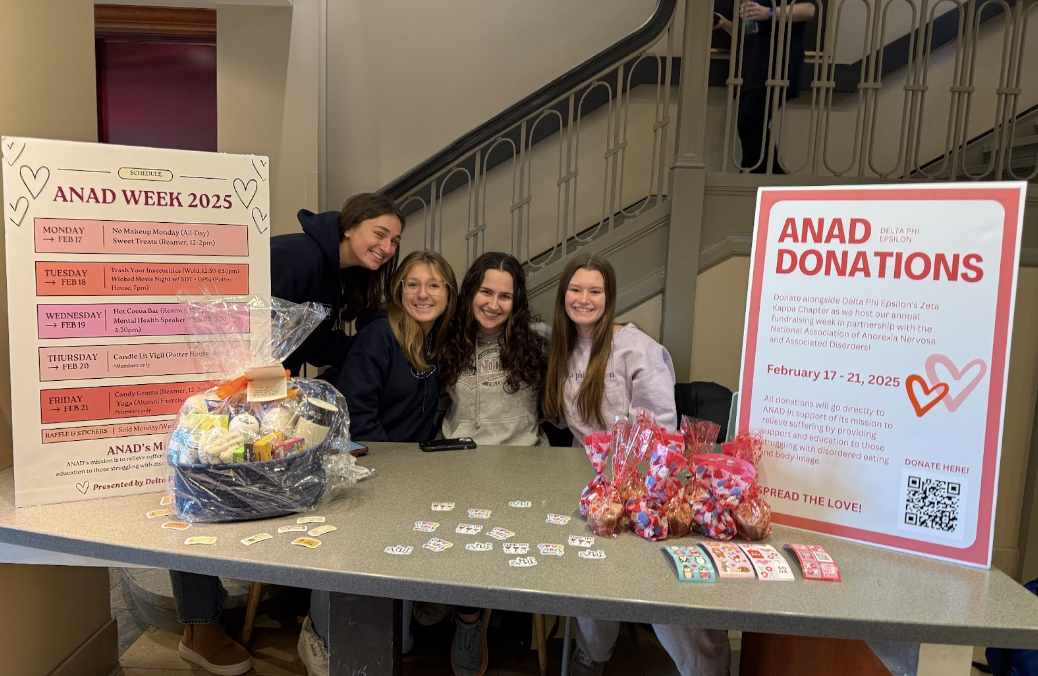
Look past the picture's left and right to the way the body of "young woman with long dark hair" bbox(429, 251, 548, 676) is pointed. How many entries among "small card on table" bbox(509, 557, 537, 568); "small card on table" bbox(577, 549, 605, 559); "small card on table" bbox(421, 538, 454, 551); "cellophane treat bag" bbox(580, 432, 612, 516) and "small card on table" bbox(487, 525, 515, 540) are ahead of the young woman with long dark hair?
5

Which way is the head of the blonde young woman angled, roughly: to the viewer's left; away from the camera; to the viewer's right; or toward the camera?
toward the camera

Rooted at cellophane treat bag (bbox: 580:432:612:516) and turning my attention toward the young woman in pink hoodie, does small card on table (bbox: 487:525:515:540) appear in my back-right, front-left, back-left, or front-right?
back-left

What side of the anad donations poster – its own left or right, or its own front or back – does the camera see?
front

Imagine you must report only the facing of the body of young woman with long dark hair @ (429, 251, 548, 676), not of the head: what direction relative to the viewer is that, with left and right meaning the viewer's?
facing the viewer

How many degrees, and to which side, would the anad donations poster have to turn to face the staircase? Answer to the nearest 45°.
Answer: approximately 135° to its right

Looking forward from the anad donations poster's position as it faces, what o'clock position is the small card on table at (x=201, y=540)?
The small card on table is roughly at 2 o'clock from the anad donations poster.

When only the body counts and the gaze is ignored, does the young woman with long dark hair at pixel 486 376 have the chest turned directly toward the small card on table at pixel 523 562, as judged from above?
yes

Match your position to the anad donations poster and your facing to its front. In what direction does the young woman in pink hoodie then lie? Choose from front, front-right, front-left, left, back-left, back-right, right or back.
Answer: back-right

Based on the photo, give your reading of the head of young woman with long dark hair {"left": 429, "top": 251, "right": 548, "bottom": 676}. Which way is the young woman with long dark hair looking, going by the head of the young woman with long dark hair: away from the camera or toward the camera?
toward the camera

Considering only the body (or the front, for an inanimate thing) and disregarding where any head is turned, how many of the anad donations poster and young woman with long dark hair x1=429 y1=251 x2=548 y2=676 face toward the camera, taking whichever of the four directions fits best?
2

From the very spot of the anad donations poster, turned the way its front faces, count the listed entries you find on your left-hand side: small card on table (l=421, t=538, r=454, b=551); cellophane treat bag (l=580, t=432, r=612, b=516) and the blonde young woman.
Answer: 0

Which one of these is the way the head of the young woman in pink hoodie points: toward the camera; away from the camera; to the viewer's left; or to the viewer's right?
toward the camera

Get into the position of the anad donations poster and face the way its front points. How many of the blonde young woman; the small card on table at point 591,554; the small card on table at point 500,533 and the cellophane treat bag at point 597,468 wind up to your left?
0

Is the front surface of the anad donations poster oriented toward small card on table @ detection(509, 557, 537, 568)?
no

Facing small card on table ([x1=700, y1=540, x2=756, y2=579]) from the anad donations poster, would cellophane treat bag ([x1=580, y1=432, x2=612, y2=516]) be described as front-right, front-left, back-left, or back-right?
front-right

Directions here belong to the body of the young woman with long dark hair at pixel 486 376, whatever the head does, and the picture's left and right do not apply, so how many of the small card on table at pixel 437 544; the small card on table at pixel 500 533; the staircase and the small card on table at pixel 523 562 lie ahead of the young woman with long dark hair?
3

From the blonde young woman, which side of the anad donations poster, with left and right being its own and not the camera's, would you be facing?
right
